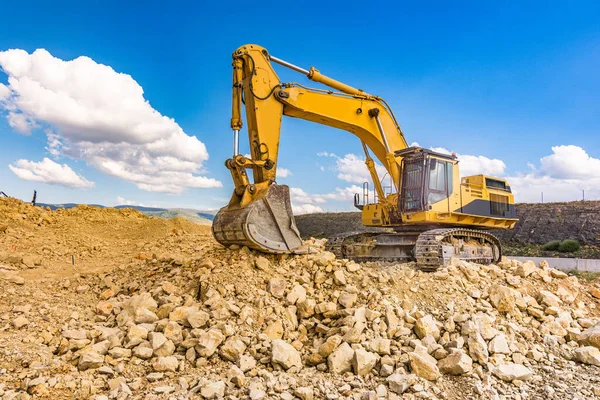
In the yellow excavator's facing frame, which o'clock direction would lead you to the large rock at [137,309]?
The large rock is roughly at 12 o'clock from the yellow excavator.

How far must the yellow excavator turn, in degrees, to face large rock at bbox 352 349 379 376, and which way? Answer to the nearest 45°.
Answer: approximately 45° to its left

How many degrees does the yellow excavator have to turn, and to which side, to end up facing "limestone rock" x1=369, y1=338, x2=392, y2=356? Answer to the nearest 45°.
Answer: approximately 45° to its left

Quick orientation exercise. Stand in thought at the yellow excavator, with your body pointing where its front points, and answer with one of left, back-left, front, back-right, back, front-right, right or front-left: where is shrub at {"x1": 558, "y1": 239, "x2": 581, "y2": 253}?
back

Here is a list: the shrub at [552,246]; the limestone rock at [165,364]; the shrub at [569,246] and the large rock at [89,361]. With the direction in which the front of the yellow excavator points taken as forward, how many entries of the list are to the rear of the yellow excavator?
2

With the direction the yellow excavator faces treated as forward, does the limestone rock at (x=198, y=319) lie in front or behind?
in front

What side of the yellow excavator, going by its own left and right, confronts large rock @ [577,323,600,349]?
left

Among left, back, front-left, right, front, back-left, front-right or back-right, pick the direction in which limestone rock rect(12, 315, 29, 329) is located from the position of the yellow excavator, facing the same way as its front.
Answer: front

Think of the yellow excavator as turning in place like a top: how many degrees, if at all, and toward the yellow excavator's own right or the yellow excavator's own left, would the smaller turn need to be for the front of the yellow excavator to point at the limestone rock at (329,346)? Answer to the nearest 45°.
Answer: approximately 45° to the yellow excavator's own left

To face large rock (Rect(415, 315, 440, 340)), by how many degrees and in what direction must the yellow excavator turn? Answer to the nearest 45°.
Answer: approximately 45° to its left

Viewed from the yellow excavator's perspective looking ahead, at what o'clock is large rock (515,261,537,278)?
The large rock is roughly at 8 o'clock from the yellow excavator.

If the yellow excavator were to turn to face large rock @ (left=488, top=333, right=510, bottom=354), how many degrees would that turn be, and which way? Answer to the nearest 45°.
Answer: approximately 45° to its left

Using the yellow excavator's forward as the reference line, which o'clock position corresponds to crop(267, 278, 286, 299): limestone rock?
The limestone rock is roughly at 11 o'clock from the yellow excavator.

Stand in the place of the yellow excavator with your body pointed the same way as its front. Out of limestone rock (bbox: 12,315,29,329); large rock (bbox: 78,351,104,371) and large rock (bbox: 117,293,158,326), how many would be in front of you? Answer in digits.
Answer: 3

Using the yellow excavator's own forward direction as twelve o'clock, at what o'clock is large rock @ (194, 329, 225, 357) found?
The large rock is roughly at 11 o'clock from the yellow excavator.

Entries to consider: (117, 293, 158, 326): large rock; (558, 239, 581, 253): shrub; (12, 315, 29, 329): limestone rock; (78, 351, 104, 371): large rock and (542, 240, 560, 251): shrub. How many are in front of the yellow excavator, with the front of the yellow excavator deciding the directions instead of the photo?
3

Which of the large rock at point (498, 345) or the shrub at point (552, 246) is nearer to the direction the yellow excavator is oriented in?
the large rock

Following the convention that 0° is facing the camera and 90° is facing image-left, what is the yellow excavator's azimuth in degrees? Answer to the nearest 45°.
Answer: approximately 45°
